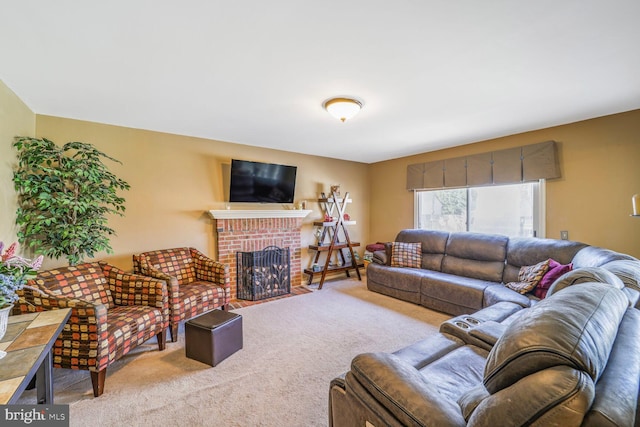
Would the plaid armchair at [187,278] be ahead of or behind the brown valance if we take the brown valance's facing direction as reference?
ahead

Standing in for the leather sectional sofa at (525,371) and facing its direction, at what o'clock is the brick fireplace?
The brick fireplace is roughly at 1 o'clock from the leather sectional sofa.

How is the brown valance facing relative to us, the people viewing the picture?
facing the viewer and to the left of the viewer

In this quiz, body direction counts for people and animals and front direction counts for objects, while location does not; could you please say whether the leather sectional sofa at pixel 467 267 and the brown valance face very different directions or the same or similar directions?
same or similar directions

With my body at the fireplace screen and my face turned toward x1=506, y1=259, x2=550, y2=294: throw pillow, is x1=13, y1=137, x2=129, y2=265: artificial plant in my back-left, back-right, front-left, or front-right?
back-right

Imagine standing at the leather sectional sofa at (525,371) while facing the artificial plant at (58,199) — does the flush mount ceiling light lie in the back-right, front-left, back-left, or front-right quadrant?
front-right

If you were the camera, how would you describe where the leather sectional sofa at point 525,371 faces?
facing to the left of the viewer

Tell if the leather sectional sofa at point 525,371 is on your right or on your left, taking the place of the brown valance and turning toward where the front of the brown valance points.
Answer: on your left

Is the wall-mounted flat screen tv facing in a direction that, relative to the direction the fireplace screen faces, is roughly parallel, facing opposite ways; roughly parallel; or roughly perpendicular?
roughly parallel

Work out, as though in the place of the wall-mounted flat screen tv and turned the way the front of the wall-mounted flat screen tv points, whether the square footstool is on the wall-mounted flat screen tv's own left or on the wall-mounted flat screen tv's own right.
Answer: on the wall-mounted flat screen tv's own right
